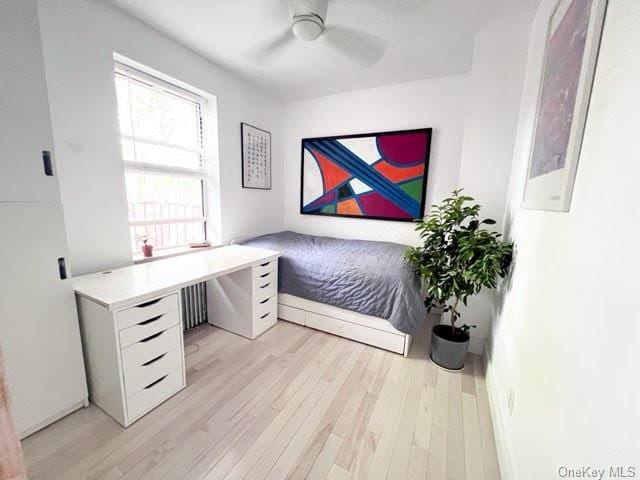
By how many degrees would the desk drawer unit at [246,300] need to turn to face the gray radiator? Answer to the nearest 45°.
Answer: approximately 180°

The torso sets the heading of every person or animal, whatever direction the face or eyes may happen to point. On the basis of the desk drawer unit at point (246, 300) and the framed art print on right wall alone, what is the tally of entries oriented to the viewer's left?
1

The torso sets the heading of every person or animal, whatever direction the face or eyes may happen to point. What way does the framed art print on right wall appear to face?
to the viewer's left

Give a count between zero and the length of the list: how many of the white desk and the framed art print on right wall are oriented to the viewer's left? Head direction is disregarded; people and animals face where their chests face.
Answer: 1

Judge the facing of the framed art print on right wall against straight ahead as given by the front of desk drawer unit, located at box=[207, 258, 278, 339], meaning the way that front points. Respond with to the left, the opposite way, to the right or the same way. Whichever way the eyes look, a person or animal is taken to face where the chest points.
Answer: the opposite way

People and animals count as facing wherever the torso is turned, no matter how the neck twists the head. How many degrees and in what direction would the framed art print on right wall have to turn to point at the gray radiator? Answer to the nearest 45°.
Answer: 0° — it already faces it

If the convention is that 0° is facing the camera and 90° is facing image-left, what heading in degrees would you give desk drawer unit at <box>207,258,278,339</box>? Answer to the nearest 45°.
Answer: approximately 315°

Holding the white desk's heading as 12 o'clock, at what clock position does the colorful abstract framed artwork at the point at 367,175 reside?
The colorful abstract framed artwork is roughly at 10 o'clock from the white desk.

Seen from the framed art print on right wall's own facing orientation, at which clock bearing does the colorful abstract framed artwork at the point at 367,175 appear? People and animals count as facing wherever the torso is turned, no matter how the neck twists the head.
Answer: The colorful abstract framed artwork is roughly at 1 o'clock from the framed art print on right wall.

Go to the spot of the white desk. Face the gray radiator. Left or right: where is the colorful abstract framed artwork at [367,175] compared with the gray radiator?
right

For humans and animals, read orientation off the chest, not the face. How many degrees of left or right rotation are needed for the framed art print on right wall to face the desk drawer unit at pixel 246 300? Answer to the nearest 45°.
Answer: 0° — it already faces it
